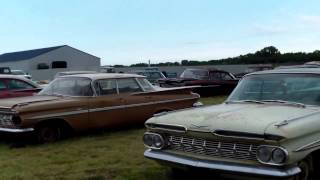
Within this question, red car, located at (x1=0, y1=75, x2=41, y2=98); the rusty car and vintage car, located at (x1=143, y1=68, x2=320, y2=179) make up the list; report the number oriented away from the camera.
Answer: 0

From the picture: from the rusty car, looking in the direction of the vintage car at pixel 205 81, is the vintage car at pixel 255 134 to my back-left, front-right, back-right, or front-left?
back-right

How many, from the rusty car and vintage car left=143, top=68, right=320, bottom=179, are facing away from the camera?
0

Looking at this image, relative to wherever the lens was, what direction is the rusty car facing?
facing the viewer and to the left of the viewer

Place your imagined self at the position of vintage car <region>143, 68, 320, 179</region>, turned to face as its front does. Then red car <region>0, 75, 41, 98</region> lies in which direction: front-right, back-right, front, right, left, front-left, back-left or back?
right

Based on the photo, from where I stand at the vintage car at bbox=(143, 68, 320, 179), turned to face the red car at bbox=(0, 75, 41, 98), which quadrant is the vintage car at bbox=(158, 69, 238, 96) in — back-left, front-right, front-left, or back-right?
front-right

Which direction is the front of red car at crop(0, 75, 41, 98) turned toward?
to the viewer's left

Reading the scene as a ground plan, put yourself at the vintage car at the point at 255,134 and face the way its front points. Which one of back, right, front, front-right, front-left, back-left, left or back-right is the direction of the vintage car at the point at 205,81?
back-right

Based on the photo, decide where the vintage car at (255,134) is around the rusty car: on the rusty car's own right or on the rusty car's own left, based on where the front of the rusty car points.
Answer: on the rusty car's own left

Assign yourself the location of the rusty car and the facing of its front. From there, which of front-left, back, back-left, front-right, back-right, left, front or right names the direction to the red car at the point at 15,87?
right

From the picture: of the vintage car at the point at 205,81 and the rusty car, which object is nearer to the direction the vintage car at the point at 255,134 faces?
the rusty car

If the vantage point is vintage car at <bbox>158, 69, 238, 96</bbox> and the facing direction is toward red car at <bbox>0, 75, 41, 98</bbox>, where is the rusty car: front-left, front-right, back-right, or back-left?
front-left
